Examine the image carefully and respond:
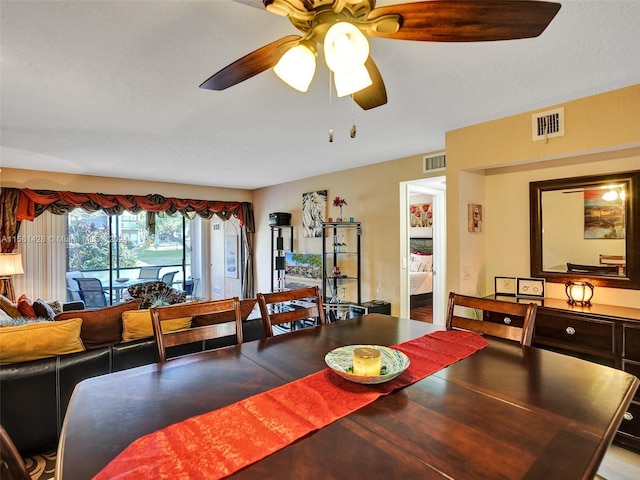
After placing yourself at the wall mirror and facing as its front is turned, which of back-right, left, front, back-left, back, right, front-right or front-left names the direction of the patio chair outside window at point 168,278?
front-right

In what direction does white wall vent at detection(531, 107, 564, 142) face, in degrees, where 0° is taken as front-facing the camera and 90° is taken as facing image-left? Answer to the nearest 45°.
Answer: approximately 45°

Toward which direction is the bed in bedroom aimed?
toward the camera

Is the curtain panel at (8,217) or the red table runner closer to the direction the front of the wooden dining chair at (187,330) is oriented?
the red table runner

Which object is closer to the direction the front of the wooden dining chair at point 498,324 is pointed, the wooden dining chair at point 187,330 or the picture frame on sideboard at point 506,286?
the wooden dining chair

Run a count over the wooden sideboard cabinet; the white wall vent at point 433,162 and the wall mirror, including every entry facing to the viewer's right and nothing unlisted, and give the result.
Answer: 0

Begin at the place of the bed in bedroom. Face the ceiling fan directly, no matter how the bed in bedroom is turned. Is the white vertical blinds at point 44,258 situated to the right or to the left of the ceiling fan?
right

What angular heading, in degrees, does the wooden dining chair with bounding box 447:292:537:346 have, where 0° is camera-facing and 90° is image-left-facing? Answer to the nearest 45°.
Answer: approximately 45°

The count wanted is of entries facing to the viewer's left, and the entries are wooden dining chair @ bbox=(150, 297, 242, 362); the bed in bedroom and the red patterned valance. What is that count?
0

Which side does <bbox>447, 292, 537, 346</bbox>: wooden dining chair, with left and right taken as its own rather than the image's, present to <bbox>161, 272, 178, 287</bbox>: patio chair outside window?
right

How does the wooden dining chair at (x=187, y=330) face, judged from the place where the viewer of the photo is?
facing the viewer and to the right of the viewer

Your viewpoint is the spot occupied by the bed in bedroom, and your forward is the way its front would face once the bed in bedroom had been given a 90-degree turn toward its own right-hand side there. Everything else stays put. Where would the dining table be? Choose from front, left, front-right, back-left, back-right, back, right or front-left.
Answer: left

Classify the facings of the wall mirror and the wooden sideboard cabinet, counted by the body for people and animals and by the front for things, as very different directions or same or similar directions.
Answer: same or similar directions
